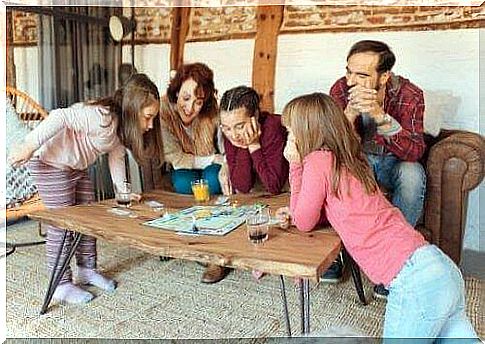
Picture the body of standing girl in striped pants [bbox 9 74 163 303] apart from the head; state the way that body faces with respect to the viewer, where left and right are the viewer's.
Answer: facing to the right of the viewer

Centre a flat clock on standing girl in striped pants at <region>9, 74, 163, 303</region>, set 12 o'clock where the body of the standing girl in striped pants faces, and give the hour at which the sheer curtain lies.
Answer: The sheer curtain is roughly at 9 o'clock from the standing girl in striped pants.

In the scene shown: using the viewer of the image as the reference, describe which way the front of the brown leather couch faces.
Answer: facing the viewer and to the left of the viewer

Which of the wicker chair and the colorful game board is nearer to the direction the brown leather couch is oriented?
the colorful game board

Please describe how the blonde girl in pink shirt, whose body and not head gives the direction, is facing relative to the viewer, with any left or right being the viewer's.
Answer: facing away from the viewer and to the left of the viewer

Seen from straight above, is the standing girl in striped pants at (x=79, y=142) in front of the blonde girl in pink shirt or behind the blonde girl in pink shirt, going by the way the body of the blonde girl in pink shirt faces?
in front

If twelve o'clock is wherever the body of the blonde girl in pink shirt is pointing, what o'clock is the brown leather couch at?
The brown leather couch is roughly at 4 o'clock from the blonde girl in pink shirt.

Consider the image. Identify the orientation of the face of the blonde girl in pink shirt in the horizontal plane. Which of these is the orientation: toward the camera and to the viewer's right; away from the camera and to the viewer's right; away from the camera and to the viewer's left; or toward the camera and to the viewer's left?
away from the camera and to the viewer's left

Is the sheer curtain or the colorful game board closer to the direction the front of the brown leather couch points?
the colorful game board

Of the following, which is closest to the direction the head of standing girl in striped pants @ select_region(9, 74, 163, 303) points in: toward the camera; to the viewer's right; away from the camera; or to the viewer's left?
to the viewer's right
